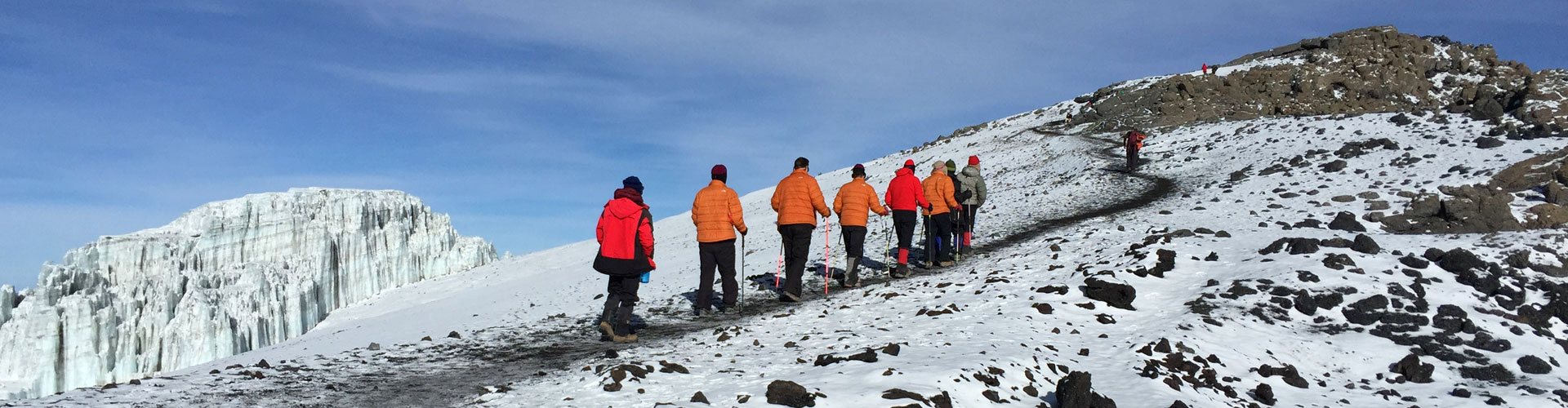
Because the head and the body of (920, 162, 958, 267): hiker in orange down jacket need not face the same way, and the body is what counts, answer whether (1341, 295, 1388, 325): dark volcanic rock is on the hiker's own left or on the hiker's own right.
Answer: on the hiker's own right

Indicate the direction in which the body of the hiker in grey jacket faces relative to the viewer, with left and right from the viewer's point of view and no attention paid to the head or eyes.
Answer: facing away from the viewer and to the right of the viewer

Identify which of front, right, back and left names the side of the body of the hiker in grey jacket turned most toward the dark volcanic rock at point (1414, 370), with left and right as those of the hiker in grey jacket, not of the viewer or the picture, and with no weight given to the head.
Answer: back

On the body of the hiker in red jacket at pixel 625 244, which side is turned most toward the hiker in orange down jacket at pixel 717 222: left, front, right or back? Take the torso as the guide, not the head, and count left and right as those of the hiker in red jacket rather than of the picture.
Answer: front

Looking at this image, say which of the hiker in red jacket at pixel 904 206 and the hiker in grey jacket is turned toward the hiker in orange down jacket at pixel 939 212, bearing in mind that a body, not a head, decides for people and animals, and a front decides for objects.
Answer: the hiker in red jacket

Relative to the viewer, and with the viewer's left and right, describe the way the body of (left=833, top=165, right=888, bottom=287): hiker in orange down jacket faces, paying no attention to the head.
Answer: facing away from the viewer and to the right of the viewer

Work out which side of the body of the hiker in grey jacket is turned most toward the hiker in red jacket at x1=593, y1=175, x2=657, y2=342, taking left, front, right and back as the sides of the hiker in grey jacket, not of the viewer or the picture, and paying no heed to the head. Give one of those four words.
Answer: back

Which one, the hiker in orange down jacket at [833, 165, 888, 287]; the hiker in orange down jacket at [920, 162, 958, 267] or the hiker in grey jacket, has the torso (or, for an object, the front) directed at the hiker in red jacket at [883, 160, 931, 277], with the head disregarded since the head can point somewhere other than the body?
the hiker in orange down jacket at [833, 165, 888, 287]

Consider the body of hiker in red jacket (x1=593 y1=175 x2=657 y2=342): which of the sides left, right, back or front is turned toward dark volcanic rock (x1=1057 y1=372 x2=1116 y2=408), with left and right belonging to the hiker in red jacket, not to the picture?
right

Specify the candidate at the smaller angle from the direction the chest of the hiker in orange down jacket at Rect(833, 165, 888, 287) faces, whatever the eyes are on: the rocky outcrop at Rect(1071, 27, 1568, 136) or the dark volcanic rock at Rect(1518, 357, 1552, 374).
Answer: the rocky outcrop

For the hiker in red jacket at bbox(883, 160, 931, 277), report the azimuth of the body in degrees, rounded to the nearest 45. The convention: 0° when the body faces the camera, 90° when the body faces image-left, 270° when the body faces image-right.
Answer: approximately 225°

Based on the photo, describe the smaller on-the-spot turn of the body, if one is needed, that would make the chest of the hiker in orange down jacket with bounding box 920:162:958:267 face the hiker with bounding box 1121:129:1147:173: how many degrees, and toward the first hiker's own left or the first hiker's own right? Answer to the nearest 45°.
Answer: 0° — they already face them

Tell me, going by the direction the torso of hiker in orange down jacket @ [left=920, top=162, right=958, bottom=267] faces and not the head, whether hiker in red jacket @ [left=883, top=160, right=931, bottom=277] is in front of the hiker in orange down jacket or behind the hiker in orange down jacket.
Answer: behind

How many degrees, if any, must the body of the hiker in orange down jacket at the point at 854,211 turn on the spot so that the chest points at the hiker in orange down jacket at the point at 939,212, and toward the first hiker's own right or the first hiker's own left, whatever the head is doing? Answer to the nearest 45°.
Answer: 0° — they already face them

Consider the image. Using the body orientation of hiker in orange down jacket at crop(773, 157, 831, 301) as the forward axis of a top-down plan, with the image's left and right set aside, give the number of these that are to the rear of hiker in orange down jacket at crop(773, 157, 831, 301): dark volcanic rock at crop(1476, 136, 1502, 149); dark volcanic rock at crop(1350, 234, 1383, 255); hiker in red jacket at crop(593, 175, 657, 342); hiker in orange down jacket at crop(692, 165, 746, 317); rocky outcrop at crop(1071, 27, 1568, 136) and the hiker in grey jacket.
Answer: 2

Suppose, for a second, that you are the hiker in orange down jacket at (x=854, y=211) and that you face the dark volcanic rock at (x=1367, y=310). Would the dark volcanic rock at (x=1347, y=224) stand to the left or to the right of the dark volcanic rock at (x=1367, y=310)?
left

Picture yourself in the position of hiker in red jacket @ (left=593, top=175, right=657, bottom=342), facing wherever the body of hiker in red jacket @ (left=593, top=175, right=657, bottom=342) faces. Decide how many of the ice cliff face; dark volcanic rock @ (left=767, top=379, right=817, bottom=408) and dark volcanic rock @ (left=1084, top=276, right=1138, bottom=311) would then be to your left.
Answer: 1

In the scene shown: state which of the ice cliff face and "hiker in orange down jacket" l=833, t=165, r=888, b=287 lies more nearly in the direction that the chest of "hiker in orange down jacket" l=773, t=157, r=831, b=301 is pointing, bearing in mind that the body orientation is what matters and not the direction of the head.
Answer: the hiker in orange down jacket
